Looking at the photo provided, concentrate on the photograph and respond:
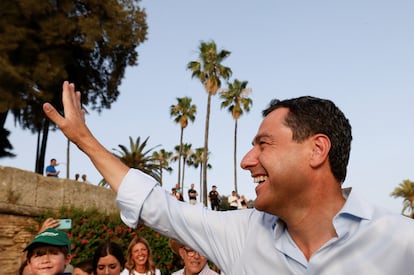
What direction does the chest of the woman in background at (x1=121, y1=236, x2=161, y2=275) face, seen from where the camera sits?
toward the camera

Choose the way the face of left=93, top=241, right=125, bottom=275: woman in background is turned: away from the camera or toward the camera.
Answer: toward the camera

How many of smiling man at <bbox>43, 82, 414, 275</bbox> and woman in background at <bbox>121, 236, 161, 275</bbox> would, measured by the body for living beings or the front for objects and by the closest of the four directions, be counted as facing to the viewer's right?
0

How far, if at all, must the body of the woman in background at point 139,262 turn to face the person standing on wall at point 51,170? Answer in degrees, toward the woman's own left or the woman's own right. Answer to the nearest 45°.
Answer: approximately 180°

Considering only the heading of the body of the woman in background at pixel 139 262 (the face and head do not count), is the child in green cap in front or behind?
in front

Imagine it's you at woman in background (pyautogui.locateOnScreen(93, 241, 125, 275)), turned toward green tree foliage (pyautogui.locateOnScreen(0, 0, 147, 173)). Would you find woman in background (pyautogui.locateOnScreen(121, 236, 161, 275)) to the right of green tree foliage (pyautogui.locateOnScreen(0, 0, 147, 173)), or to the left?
right

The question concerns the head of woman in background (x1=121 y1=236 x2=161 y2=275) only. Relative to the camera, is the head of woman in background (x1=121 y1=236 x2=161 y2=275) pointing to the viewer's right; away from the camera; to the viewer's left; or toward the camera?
toward the camera

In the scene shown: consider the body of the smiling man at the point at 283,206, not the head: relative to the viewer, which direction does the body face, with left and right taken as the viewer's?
facing the viewer and to the left of the viewer

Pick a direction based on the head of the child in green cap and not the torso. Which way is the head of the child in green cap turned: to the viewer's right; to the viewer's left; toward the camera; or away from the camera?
toward the camera

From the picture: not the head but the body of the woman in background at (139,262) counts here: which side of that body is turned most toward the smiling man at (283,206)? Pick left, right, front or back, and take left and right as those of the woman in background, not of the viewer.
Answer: front

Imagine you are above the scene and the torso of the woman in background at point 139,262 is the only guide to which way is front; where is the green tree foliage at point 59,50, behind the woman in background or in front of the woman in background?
behind

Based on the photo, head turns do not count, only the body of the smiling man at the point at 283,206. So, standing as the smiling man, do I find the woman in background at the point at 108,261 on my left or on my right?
on my right
